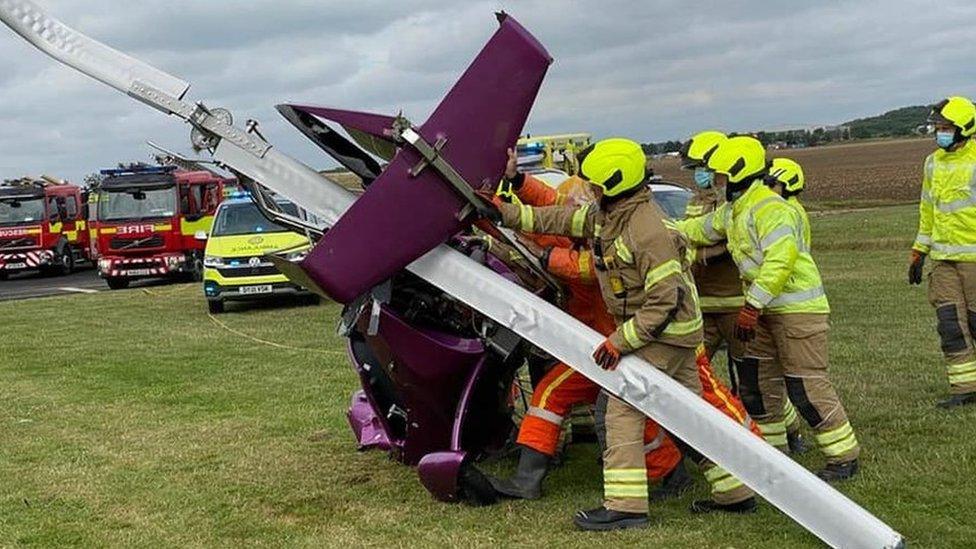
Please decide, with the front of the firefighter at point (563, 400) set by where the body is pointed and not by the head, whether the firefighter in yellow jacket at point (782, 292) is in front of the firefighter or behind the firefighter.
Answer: behind

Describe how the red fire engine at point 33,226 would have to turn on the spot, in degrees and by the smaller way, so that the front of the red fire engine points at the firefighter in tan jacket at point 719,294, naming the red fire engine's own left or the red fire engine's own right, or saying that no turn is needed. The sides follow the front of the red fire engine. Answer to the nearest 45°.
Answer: approximately 45° to the red fire engine's own left

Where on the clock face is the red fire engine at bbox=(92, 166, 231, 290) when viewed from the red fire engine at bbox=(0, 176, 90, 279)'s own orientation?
the red fire engine at bbox=(92, 166, 231, 290) is roughly at 10 o'clock from the red fire engine at bbox=(0, 176, 90, 279).

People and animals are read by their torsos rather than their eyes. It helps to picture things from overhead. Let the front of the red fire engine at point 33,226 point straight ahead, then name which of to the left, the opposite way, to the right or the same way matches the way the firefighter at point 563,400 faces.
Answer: to the right

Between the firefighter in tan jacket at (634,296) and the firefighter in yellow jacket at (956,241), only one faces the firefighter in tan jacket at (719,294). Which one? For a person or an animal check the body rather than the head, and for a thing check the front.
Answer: the firefighter in yellow jacket

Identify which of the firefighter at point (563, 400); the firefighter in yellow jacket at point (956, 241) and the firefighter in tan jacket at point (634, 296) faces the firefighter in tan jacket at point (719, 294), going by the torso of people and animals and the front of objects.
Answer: the firefighter in yellow jacket

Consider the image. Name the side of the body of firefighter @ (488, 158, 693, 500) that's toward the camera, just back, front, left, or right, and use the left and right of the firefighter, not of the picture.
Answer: left

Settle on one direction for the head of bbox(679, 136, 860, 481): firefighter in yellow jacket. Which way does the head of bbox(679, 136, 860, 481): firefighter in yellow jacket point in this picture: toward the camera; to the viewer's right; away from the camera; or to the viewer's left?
to the viewer's left

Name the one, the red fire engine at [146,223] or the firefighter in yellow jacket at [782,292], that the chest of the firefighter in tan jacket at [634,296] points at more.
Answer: the red fire engine

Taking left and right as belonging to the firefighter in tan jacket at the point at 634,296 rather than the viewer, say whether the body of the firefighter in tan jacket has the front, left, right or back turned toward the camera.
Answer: left

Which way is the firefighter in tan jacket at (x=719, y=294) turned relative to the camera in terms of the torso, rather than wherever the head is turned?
to the viewer's left
